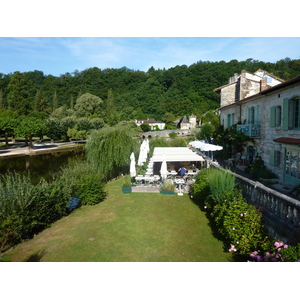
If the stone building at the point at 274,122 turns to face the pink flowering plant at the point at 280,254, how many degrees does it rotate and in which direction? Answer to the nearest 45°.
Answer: approximately 45° to its left

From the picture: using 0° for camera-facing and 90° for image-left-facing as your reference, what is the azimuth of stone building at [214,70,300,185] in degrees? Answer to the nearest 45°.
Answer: approximately 45°

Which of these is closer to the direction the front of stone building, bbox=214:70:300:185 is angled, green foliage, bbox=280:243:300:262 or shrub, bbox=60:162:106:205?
the shrub

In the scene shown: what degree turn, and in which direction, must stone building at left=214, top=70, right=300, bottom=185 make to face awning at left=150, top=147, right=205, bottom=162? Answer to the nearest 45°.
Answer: approximately 45° to its right

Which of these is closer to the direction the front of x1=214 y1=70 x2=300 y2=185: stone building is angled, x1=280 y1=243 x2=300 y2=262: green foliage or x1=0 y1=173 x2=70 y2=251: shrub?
the shrub

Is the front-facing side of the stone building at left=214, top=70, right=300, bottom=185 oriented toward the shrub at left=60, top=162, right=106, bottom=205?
yes

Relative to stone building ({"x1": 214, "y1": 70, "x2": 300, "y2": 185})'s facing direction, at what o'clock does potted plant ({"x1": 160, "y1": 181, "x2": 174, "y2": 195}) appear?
The potted plant is roughly at 12 o'clock from the stone building.

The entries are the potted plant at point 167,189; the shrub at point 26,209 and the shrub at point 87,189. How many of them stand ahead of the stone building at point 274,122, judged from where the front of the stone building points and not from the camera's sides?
3
